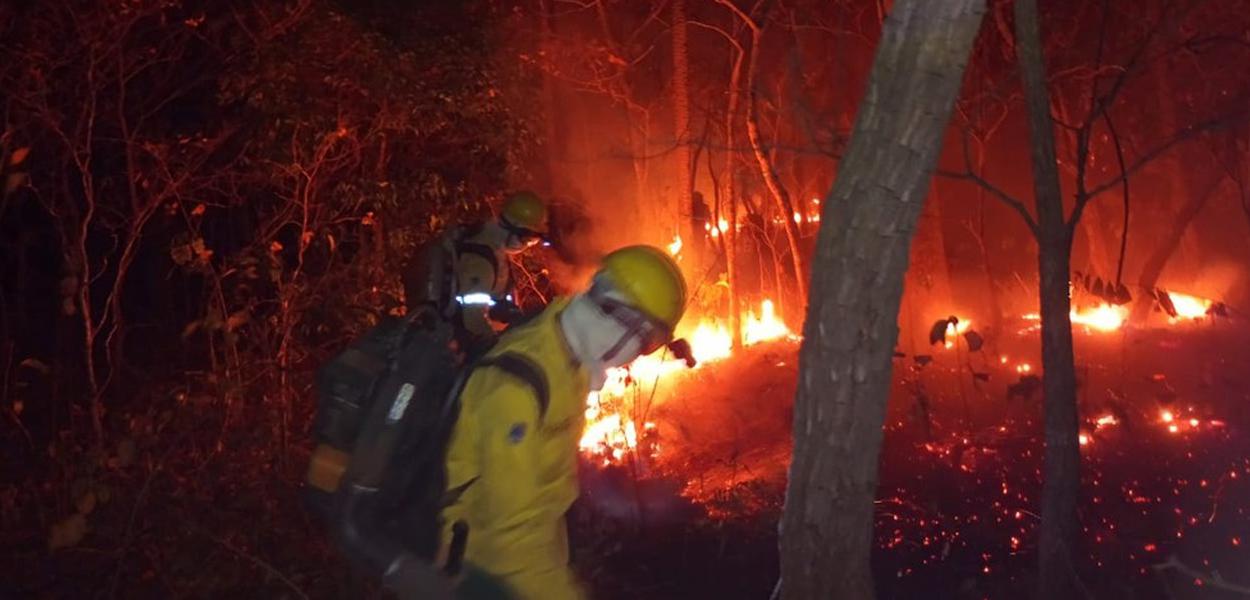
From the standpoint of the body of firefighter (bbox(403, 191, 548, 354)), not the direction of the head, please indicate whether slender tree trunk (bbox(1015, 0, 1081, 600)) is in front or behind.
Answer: in front

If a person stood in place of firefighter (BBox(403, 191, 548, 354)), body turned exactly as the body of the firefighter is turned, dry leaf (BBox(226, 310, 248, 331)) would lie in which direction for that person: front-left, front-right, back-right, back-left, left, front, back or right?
back-left

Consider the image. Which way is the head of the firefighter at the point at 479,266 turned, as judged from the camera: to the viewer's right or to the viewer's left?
to the viewer's right

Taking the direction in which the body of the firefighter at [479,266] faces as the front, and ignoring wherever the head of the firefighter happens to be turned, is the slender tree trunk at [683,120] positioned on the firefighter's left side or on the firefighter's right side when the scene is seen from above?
on the firefighter's left side

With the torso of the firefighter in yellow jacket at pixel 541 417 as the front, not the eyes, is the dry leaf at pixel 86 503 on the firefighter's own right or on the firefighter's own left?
on the firefighter's own left

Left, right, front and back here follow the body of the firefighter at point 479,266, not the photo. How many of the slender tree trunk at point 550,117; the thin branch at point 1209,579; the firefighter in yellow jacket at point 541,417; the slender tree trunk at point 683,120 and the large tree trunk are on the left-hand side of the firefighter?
2

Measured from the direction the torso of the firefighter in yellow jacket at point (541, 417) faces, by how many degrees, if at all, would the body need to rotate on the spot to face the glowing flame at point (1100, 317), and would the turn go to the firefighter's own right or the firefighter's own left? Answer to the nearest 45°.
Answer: approximately 45° to the firefighter's own left

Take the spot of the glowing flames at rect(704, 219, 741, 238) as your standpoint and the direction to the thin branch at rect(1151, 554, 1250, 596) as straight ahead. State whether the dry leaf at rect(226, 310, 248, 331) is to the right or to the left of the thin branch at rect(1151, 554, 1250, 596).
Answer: right

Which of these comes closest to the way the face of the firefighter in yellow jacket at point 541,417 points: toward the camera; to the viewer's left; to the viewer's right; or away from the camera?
to the viewer's right

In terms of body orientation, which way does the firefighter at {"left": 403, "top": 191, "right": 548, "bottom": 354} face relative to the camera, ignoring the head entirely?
to the viewer's right

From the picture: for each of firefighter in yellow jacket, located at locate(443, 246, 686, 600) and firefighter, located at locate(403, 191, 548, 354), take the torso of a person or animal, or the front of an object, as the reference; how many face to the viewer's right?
2

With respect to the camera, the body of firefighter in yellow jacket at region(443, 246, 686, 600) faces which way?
to the viewer's right
